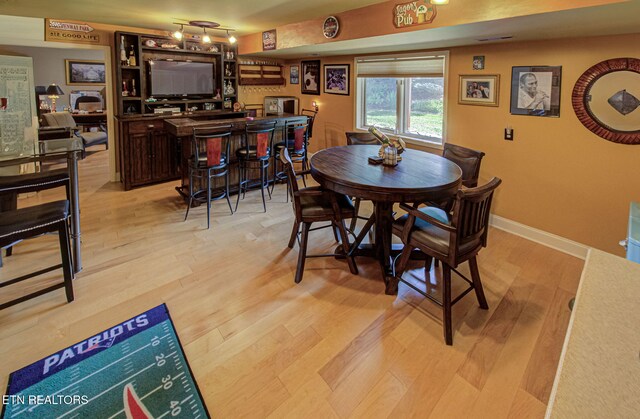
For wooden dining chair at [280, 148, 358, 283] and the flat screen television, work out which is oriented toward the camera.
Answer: the flat screen television

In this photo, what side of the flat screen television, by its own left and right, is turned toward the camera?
front

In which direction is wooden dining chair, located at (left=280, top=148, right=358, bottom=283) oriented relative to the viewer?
to the viewer's right

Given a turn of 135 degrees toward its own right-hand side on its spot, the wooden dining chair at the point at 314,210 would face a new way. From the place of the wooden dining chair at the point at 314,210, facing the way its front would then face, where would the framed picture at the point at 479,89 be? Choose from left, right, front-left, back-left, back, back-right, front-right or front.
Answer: back

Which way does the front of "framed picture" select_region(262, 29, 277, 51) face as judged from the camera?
facing the viewer and to the left of the viewer

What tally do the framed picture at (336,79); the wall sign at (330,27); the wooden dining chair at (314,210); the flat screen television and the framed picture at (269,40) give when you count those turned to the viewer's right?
1

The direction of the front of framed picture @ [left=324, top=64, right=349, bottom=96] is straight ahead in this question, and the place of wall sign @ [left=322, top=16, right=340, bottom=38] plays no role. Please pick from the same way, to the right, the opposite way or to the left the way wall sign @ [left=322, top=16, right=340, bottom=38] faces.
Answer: the same way

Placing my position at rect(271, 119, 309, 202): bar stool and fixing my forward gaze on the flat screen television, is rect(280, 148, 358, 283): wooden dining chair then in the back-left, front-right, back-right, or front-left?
back-left

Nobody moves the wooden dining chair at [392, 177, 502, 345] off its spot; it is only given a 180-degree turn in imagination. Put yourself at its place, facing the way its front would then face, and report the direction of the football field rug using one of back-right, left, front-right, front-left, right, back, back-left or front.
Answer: right

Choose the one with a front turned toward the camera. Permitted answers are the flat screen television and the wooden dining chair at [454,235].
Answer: the flat screen television

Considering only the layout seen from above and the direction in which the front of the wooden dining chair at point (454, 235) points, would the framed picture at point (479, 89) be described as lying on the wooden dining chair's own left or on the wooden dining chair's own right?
on the wooden dining chair's own right

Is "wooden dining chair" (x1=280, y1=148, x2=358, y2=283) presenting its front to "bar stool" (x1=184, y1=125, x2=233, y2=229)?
no

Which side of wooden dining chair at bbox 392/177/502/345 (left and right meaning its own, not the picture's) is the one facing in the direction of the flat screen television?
front

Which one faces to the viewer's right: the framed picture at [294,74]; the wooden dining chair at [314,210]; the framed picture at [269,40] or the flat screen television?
the wooden dining chair

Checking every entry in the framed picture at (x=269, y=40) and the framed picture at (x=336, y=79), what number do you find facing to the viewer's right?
0

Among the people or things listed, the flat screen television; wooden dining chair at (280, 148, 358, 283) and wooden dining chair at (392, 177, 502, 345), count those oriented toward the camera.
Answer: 1

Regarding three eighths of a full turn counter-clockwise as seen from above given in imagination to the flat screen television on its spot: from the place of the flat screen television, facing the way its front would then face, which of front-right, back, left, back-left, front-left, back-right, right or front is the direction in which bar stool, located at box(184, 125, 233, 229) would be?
back-right

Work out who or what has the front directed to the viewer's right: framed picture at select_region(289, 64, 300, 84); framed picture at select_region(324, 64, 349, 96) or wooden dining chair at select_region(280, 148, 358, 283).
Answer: the wooden dining chair
